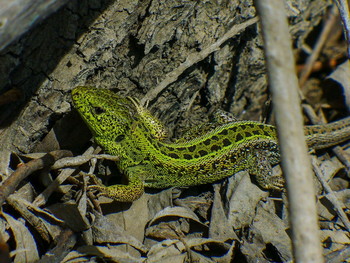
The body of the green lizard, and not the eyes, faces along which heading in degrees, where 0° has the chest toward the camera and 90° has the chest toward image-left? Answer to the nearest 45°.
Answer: approximately 90°

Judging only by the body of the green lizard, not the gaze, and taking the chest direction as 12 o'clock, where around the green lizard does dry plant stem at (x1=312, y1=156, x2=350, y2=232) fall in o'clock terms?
The dry plant stem is roughly at 6 o'clock from the green lizard.

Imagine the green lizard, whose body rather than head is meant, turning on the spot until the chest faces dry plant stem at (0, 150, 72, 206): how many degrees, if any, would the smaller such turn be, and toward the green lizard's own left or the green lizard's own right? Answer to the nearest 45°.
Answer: approximately 45° to the green lizard's own left
